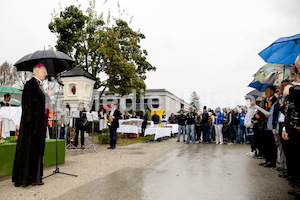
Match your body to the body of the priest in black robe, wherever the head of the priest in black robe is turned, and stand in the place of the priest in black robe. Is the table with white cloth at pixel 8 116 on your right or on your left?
on your left

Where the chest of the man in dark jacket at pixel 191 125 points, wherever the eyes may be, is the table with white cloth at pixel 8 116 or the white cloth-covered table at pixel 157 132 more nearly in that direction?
the table with white cloth

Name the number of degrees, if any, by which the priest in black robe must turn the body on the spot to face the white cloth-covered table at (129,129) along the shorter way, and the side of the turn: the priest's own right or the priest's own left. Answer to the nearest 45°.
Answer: approximately 45° to the priest's own left

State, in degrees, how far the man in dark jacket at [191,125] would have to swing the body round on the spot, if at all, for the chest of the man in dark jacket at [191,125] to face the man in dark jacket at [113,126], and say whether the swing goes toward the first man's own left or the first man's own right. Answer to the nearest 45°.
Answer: approximately 45° to the first man's own right

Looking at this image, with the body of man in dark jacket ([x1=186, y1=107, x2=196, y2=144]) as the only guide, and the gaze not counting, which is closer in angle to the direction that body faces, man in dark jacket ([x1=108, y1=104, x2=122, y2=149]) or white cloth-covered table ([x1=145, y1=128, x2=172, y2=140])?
the man in dark jacket

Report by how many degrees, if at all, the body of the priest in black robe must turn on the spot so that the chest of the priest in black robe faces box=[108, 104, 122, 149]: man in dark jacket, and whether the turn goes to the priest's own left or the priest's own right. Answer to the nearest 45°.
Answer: approximately 45° to the priest's own left

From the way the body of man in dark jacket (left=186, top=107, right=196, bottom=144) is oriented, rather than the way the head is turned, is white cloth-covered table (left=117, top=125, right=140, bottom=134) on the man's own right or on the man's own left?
on the man's own right

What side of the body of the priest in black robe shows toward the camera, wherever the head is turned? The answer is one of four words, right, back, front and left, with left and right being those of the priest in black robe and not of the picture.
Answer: right

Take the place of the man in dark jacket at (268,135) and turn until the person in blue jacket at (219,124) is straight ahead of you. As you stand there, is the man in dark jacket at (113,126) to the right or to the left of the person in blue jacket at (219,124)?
left

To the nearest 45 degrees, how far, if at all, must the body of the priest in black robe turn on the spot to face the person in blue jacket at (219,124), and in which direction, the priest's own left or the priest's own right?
approximately 45° to the priest's own left
